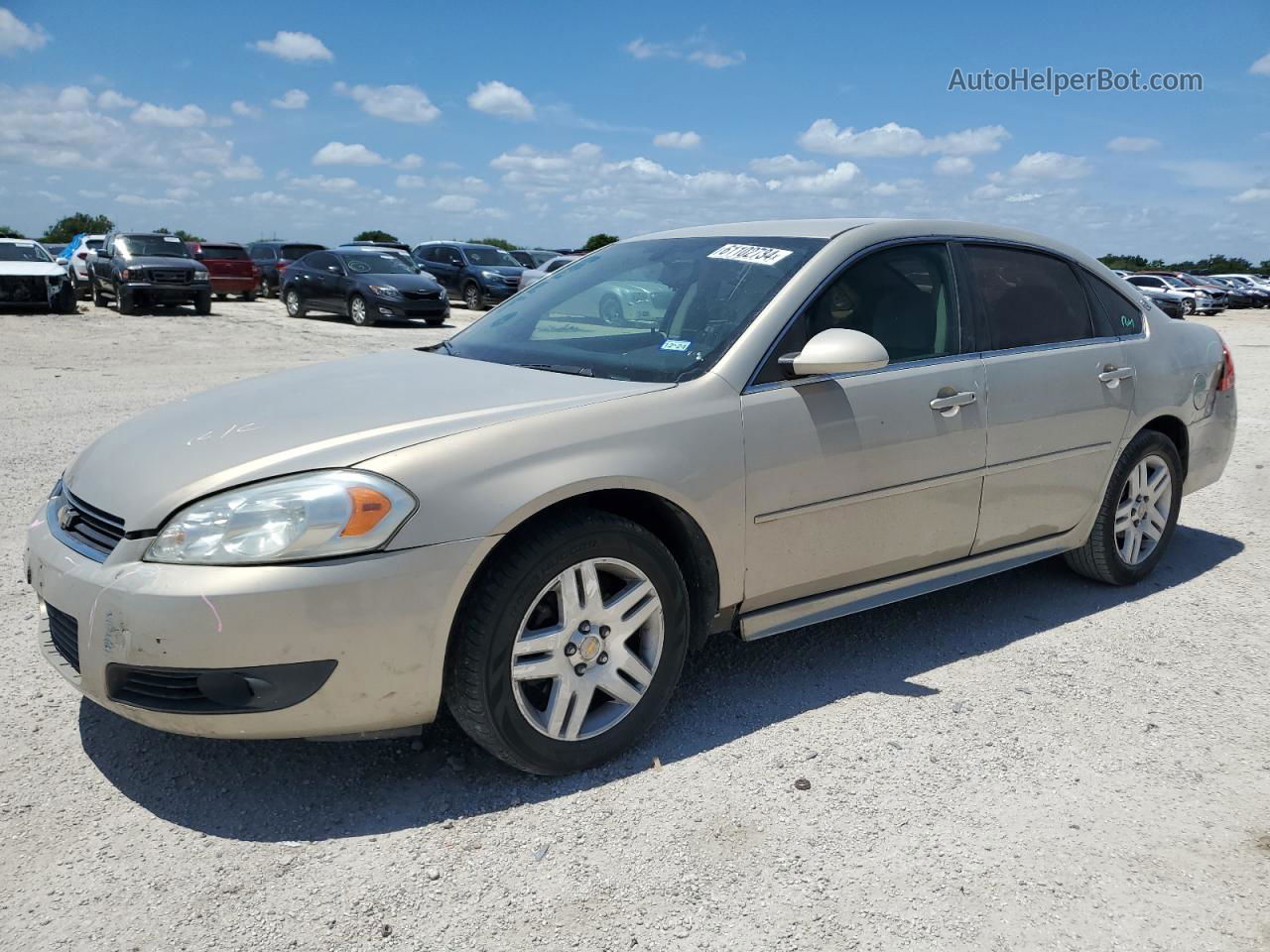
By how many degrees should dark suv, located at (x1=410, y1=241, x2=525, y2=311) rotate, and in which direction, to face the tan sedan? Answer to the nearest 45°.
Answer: approximately 45° to its right

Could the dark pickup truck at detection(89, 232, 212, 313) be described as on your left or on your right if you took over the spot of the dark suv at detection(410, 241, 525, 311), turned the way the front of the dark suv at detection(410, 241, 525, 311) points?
on your right

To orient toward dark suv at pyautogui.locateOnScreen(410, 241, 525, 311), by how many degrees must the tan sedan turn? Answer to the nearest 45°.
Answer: approximately 135° to its right

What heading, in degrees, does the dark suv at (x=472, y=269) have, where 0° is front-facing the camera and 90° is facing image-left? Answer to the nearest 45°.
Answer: approximately 315°

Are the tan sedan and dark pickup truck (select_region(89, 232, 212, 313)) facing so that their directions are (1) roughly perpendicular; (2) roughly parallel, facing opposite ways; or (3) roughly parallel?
roughly perpendicular

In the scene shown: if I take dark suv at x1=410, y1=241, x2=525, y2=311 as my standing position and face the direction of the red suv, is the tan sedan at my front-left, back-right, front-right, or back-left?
back-left

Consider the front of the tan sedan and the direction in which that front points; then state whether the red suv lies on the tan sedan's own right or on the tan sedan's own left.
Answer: on the tan sedan's own right

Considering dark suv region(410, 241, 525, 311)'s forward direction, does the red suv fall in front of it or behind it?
behind

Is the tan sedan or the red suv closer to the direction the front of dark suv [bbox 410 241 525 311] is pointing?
the tan sedan

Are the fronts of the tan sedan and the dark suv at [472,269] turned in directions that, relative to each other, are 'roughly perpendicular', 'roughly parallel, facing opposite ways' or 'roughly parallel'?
roughly perpendicular

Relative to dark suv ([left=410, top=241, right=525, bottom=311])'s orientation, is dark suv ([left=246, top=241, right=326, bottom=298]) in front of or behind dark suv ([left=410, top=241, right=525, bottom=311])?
behind
